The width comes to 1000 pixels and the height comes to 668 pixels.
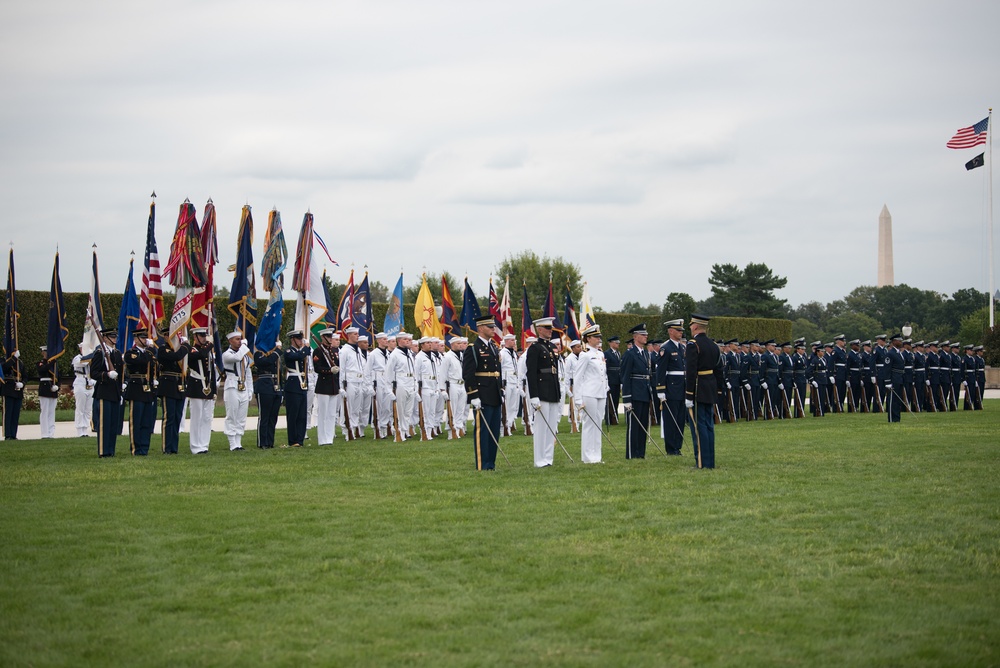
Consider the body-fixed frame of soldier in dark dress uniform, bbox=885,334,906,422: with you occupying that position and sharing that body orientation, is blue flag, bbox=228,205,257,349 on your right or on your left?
on your right

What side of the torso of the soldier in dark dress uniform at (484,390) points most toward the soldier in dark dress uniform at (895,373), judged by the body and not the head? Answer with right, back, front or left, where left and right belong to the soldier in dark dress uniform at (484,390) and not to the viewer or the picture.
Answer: left

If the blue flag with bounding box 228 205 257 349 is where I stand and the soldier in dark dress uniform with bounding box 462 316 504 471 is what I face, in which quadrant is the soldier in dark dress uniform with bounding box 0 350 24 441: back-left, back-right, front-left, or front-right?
back-right
